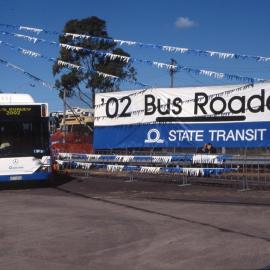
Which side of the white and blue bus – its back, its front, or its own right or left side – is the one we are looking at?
front

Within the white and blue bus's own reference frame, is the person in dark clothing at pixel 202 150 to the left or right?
on its left

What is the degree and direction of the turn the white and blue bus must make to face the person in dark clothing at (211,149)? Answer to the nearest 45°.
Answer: approximately 90° to its left

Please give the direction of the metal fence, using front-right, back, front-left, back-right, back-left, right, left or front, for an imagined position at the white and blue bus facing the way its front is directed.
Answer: left

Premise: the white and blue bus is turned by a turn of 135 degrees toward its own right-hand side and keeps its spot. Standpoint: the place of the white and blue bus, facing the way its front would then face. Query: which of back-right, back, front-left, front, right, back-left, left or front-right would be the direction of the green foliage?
front-right
